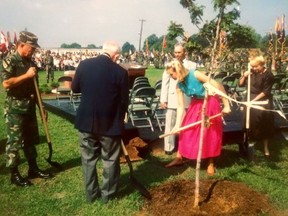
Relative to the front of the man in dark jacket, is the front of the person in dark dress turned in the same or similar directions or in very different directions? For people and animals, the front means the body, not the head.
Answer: very different directions

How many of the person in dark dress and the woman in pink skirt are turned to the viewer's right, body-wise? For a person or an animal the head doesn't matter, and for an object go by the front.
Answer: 0

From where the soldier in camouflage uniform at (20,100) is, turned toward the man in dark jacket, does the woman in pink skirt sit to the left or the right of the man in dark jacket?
left

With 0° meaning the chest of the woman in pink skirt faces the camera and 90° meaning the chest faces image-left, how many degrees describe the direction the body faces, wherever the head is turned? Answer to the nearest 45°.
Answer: approximately 45°

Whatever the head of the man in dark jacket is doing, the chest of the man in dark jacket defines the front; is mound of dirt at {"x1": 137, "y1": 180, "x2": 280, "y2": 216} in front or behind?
in front

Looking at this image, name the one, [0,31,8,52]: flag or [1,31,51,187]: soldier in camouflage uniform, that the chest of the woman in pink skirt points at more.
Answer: the soldier in camouflage uniform

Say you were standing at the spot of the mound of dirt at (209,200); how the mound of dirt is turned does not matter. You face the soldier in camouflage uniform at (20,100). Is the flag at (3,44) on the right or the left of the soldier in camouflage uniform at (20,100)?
right

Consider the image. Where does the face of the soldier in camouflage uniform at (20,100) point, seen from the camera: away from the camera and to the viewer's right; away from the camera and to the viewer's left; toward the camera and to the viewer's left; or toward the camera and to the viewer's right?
toward the camera and to the viewer's right

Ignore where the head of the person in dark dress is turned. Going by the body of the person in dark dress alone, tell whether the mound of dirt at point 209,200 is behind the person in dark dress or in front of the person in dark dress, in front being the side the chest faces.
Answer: in front

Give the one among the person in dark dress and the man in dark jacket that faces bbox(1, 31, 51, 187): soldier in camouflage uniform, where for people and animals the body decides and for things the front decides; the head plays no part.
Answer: the person in dark dress

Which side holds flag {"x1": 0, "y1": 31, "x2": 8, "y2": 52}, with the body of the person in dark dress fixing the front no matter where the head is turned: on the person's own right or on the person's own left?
on the person's own right

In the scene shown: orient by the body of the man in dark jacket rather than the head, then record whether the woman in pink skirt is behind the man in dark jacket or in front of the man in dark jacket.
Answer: in front
